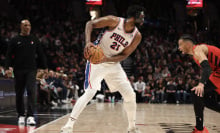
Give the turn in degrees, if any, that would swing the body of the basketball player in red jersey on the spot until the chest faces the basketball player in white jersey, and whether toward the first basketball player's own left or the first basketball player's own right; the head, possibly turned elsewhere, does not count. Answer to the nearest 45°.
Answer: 0° — they already face them

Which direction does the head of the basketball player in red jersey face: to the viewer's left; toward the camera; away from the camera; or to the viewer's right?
to the viewer's left

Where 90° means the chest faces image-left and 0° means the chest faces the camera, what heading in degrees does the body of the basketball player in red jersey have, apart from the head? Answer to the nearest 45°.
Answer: approximately 90°

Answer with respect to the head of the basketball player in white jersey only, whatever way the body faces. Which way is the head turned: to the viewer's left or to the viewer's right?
to the viewer's right
